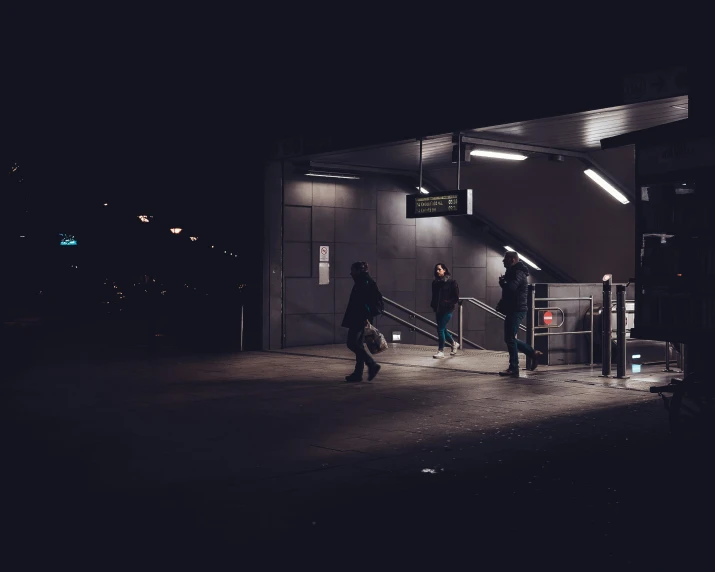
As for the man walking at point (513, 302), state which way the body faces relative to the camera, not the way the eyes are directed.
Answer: to the viewer's left

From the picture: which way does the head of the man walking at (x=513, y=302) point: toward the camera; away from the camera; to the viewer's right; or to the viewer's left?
to the viewer's left

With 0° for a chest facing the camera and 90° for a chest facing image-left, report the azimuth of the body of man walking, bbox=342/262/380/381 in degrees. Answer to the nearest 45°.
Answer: approximately 90°

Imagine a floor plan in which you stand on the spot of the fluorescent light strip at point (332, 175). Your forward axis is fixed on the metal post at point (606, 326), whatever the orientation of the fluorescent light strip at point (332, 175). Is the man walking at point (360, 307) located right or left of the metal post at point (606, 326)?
right

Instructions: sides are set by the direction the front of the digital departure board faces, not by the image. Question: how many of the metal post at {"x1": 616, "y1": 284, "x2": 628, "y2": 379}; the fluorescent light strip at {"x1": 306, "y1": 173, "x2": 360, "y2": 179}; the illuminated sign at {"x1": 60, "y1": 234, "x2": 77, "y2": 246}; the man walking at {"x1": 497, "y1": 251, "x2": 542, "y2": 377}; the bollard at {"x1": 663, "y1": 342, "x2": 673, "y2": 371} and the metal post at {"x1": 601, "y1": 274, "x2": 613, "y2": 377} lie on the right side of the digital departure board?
2

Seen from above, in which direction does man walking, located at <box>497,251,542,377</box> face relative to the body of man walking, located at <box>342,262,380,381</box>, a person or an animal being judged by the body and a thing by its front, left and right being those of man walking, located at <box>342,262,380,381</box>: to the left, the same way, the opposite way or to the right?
the same way

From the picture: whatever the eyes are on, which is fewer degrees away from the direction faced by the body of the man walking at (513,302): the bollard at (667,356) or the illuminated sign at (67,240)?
the illuminated sign

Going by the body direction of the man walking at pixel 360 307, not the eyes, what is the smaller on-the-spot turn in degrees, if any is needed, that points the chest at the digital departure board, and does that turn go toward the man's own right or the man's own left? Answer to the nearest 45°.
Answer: approximately 135° to the man's own right

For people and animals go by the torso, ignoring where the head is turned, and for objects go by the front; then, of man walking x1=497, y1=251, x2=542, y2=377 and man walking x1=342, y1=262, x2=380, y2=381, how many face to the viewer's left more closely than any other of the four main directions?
2

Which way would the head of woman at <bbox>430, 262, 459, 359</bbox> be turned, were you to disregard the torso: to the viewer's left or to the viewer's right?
to the viewer's left

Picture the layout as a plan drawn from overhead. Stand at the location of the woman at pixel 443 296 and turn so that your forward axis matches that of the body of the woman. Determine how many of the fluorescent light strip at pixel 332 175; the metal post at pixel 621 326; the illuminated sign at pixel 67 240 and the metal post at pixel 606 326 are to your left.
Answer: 2

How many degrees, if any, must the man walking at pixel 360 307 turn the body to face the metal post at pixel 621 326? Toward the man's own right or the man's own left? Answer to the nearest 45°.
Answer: approximately 180°

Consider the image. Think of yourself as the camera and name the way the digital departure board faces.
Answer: facing the viewer and to the left of the viewer
